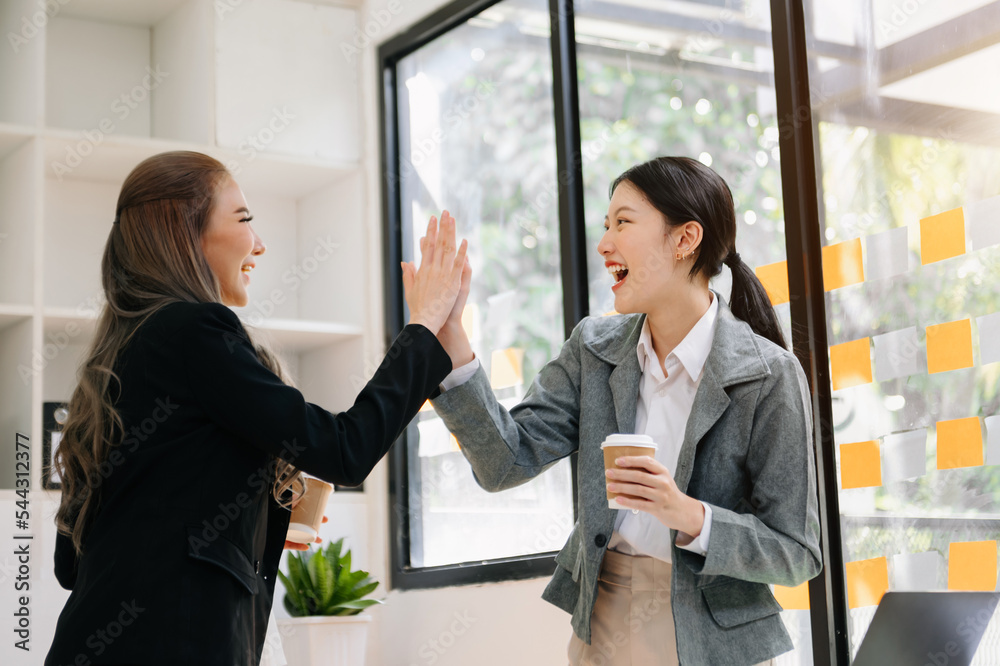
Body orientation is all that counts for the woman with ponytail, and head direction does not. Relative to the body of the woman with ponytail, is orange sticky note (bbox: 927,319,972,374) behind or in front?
behind

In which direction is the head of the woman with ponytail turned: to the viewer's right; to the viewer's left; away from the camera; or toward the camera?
to the viewer's left

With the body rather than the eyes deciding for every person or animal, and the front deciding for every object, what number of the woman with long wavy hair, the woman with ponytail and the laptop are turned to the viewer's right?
1

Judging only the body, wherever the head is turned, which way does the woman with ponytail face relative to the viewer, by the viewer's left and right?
facing the viewer and to the left of the viewer

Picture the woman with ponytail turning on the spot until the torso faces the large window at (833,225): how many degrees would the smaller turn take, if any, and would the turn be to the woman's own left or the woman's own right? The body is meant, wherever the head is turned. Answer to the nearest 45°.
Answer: approximately 180°

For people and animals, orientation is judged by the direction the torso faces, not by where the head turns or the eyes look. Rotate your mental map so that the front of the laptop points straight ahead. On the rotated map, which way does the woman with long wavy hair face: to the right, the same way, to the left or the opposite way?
to the right

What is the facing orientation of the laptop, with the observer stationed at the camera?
facing away from the viewer and to the left of the viewer

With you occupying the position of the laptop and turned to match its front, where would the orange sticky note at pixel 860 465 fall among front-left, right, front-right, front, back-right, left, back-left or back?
front-right

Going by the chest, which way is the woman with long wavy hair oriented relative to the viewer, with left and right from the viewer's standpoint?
facing to the right of the viewer

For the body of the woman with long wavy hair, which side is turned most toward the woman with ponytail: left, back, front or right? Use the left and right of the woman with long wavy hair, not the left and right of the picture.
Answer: front

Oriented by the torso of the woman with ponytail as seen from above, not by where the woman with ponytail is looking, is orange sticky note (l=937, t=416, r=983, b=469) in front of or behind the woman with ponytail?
behind

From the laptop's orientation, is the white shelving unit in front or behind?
in front

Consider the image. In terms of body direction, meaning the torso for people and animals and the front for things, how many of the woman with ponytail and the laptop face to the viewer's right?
0

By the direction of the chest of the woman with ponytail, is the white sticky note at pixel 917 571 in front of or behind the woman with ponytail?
behind

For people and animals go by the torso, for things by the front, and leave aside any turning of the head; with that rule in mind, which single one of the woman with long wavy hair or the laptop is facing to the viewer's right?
the woman with long wavy hair
